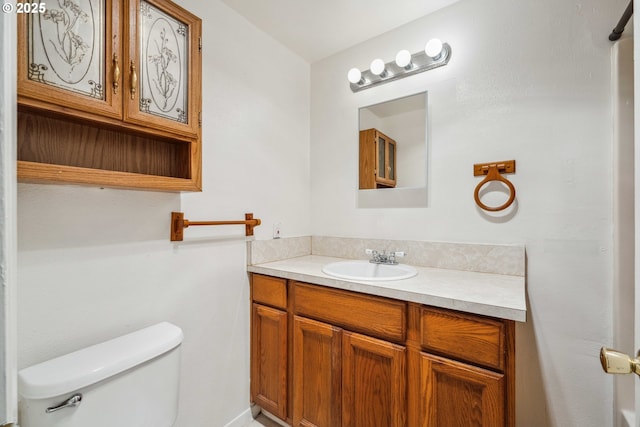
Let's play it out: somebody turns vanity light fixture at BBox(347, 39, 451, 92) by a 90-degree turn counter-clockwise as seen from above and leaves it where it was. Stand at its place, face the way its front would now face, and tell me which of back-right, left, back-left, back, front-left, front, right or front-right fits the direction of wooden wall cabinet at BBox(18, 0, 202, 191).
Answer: right

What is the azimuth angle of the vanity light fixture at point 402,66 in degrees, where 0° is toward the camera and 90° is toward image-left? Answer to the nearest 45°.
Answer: approximately 45°

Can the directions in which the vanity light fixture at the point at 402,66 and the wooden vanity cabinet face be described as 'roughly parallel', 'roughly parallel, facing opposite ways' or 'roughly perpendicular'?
roughly parallel

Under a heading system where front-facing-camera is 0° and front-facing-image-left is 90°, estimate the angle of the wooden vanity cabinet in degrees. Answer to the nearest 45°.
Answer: approximately 45°

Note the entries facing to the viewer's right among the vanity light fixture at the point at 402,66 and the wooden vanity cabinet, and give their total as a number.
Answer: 0
